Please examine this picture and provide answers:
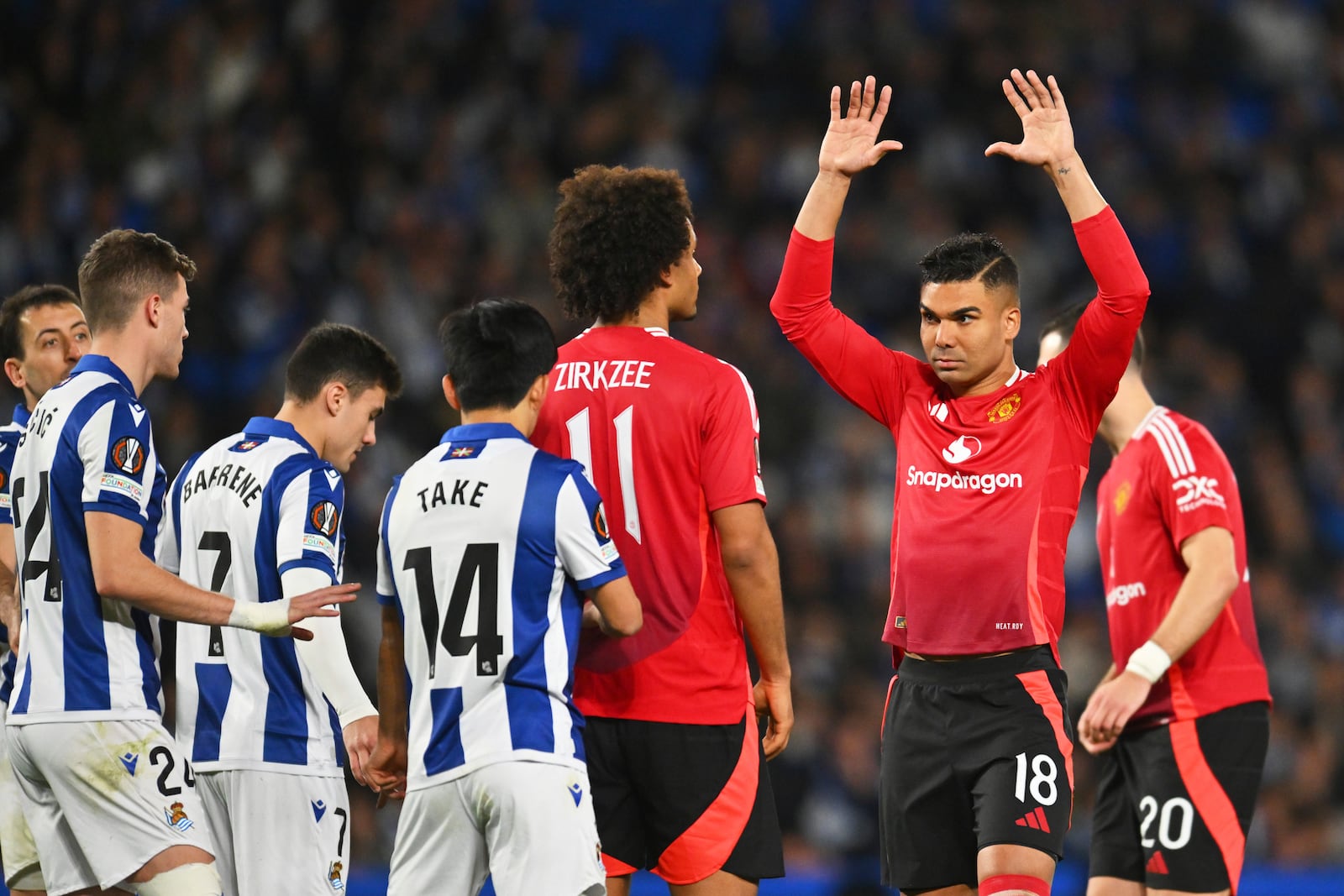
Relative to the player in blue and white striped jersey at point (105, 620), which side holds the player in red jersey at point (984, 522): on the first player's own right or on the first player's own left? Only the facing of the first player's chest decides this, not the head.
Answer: on the first player's own right

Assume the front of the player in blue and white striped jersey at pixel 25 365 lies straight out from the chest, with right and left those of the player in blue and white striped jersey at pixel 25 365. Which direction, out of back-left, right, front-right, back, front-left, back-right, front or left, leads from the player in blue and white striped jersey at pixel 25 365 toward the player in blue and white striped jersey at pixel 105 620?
front-right

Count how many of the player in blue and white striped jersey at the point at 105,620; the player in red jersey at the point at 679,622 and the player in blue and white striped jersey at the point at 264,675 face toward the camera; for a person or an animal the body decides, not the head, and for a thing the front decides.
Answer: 0

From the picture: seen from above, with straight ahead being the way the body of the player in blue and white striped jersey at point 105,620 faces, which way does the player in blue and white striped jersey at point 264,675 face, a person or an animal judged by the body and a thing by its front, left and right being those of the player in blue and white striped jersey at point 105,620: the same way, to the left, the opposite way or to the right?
the same way

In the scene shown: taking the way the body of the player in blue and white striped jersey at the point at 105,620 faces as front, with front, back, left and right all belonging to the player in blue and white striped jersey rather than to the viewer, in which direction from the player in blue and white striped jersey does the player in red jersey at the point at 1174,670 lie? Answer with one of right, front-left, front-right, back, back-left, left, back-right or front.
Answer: front-right

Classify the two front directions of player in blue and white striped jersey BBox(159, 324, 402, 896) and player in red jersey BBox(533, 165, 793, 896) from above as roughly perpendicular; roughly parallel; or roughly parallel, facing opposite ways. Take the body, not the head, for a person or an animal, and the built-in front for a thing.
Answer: roughly parallel

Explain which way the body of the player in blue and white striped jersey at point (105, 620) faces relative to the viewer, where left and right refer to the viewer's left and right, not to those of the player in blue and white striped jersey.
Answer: facing away from the viewer and to the right of the viewer

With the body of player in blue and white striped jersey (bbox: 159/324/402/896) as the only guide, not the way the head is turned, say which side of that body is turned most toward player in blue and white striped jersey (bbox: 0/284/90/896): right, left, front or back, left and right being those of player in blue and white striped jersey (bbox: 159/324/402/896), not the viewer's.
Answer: left

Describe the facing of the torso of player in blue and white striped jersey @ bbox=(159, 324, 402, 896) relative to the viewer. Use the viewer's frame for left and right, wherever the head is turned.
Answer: facing away from the viewer and to the right of the viewer

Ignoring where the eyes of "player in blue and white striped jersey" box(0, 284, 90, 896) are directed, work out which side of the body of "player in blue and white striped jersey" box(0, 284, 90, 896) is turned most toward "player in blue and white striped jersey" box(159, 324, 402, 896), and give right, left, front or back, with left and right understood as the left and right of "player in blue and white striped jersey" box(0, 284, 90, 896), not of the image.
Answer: front

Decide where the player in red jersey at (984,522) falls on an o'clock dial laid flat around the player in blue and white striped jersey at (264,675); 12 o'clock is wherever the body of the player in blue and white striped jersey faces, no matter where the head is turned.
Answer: The player in red jersey is roughly at 2 o'clock from the player in blue and white striped jersey.

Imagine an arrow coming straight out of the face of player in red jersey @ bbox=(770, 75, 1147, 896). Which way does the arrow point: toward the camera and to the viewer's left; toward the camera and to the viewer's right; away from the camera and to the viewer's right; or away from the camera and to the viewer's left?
toward the camera and to the viewer's left
